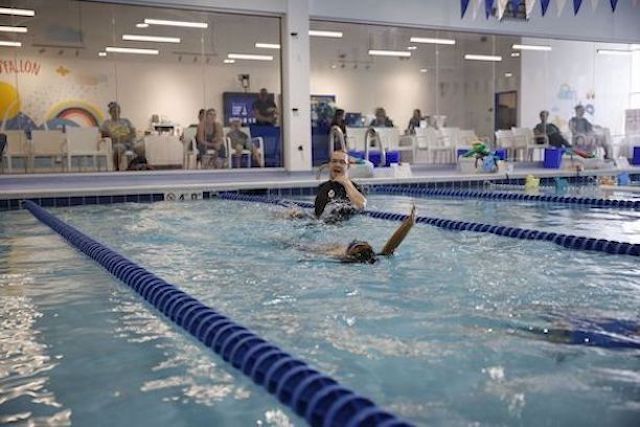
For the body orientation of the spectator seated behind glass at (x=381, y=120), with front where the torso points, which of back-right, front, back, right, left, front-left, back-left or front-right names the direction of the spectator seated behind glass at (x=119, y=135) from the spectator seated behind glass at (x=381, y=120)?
front-right

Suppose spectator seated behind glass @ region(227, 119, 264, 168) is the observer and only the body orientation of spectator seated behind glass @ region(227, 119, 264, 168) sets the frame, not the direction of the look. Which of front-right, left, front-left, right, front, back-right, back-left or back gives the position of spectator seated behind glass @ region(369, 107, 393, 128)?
left

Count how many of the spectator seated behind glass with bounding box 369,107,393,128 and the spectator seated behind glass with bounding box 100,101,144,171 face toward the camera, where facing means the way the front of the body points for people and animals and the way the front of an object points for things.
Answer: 2

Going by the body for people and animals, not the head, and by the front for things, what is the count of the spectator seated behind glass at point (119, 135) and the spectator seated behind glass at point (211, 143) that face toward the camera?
2

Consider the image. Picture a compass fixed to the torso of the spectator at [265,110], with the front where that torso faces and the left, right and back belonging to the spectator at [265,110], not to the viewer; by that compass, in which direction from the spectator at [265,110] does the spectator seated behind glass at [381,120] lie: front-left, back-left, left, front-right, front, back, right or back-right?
back-left

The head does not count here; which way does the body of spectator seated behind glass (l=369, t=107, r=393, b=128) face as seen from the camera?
toward the camera

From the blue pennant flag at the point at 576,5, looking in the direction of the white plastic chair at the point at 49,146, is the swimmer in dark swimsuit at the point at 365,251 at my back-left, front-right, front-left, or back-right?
front-left

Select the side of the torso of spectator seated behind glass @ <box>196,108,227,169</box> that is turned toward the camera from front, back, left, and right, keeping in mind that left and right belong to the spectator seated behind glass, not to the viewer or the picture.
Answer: front

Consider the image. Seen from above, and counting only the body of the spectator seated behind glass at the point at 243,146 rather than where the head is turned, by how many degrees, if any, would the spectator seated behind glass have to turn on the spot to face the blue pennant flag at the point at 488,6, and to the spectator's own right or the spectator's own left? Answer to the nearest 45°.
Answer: approximately 45° to the spectator's own left

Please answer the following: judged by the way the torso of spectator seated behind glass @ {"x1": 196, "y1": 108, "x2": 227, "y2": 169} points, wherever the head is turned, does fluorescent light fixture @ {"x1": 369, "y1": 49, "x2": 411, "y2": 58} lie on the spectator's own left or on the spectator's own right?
on the spectator's own left

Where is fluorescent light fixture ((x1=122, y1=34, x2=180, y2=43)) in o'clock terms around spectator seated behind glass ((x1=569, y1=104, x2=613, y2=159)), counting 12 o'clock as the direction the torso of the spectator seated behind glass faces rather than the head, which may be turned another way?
The fluorescent light fixture is roughly at 3 o'clock from the spectator seated behind glass.
